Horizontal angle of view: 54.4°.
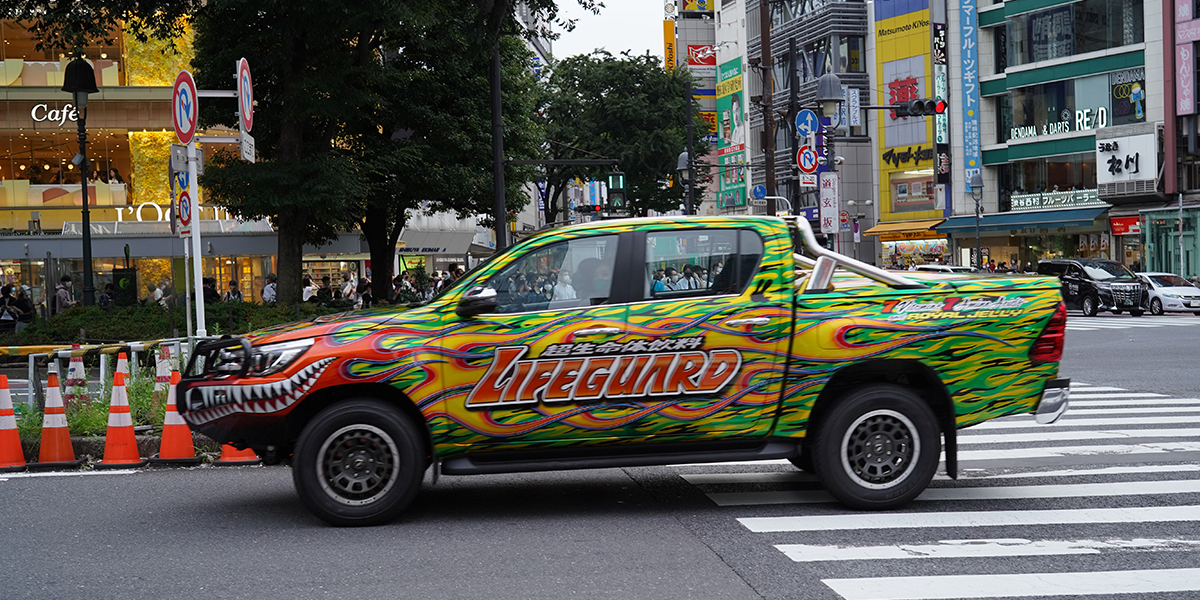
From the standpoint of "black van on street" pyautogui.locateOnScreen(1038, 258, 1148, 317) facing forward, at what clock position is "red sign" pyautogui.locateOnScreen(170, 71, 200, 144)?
The red sign is roughly at 2 o'clock from the black van on street.

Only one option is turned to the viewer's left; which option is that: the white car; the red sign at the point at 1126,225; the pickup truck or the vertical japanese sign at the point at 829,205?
the pickup truck

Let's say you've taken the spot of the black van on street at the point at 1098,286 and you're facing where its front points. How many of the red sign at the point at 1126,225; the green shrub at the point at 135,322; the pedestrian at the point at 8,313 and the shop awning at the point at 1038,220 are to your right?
2

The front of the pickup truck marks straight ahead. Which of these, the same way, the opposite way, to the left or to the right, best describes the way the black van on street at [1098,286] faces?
to the left

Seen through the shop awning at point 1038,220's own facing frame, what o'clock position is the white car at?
The white car is roughly at 10 o'clock from the shop awning.

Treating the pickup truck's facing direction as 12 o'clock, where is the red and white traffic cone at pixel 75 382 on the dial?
The red and white traffic cone is roughly at 1 o'clock from the pickup truck.

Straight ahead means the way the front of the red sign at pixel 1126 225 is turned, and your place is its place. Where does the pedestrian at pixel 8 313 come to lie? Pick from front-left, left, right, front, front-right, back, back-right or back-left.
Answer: front-right

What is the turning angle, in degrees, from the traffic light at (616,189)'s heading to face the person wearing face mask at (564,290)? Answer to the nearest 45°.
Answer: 0° — it already faces them

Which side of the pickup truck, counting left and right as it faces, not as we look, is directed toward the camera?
left

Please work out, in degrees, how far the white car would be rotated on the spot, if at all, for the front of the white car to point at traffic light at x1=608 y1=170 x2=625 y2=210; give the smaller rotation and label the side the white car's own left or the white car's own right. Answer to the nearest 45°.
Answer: approximately 90° to the white car's own right

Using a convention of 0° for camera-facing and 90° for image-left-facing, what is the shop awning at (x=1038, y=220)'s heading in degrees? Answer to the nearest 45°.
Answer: approximately 45°
